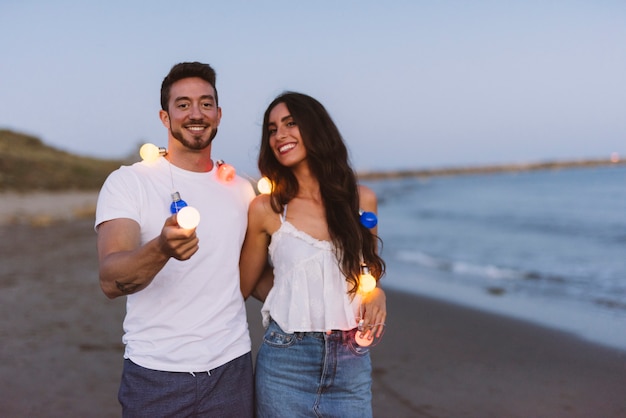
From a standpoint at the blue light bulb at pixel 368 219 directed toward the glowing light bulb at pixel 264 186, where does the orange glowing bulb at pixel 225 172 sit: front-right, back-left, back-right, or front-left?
front-left

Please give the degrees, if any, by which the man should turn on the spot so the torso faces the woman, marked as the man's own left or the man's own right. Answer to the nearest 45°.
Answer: approximately 90° to the man's own left

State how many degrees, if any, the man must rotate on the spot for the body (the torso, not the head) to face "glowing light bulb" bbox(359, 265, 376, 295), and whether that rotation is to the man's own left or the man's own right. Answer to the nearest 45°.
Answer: approximately 90° to the man's own left

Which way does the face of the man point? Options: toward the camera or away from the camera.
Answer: toward the camera

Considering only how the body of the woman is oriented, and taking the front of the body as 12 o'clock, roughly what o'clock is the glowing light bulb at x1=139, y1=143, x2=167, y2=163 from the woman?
The glowing light bulb is roughly at 3 o'clock from the woman.

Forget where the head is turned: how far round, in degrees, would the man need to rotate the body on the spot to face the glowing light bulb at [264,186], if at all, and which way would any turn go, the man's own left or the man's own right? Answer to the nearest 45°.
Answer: approximately 135° to the man's own left

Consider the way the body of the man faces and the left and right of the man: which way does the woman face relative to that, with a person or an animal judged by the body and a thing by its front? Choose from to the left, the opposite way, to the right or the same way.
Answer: the same way

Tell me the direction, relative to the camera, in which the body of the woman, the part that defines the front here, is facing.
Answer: toward the camera

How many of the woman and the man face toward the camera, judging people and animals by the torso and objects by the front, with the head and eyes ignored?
2
